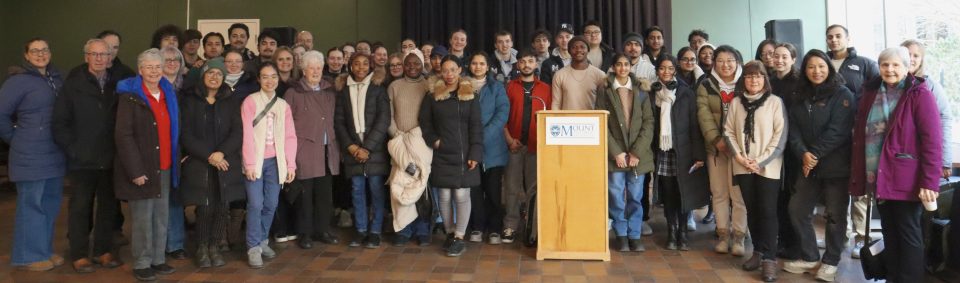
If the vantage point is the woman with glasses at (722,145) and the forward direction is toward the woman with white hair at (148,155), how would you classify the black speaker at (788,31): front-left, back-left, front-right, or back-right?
back-right

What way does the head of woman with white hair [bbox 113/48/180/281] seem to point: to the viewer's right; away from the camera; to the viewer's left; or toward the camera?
toward the camera

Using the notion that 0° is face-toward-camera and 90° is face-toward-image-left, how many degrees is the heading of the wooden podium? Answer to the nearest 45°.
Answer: approximately 0°

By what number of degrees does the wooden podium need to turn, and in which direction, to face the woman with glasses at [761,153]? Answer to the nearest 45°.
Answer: approximately 90° to its left

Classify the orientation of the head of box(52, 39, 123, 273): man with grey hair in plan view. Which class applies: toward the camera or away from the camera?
toward the camera

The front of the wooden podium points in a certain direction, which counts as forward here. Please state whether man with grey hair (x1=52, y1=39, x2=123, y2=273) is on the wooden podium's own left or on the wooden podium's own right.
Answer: on the wooden podium's own right

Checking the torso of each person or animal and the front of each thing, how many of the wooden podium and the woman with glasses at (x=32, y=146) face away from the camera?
0

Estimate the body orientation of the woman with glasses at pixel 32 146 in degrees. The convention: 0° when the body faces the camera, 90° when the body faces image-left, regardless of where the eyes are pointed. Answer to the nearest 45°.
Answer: approximately 315°
